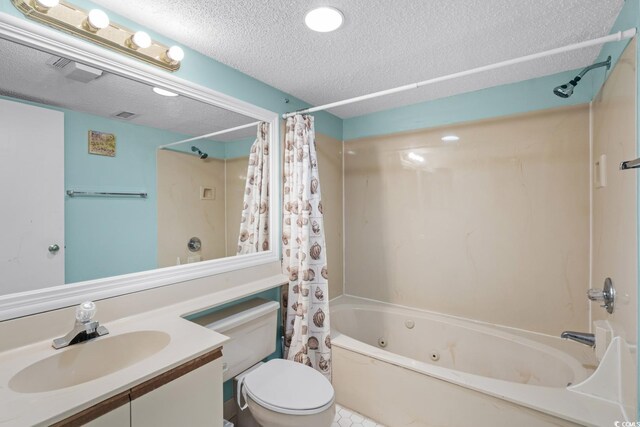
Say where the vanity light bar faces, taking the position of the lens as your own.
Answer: facing the viewer and to the right of the viewer

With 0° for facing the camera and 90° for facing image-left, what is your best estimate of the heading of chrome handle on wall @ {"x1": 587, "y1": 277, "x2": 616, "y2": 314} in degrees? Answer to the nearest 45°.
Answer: approximately 90°

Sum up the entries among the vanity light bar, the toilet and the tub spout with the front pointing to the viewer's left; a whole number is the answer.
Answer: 1

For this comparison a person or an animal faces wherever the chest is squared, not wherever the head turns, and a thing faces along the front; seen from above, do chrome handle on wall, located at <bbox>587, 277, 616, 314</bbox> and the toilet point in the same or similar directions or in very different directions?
very different directions

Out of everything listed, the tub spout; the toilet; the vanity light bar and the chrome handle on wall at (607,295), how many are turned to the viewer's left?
2

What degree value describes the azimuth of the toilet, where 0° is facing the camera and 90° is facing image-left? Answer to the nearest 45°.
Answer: approximately 315°

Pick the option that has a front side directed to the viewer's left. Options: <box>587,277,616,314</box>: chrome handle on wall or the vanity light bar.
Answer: the chrome handle on wall

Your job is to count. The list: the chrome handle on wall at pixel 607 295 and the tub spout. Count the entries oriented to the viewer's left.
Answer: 2

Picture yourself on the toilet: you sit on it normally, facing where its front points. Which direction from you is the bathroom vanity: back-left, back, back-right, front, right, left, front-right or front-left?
right

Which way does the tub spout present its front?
to the viewer's left

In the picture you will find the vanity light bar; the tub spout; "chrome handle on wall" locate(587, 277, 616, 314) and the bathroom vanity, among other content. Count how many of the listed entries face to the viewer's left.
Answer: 2
